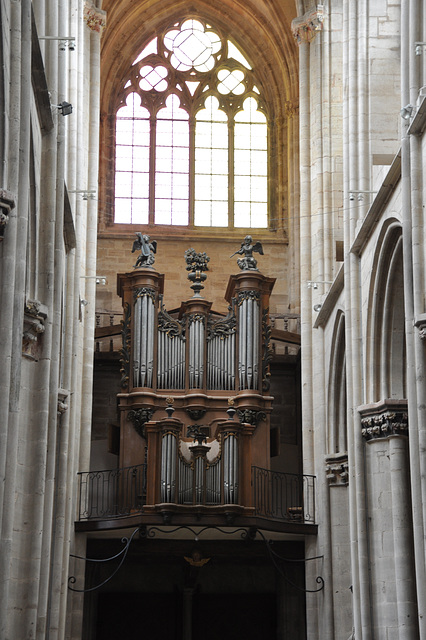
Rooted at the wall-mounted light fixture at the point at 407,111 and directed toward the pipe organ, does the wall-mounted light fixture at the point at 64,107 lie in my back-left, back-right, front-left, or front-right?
front-left

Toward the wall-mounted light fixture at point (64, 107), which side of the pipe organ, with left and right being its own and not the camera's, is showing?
front

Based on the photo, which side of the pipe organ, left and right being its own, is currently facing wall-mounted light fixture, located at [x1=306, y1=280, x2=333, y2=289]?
left

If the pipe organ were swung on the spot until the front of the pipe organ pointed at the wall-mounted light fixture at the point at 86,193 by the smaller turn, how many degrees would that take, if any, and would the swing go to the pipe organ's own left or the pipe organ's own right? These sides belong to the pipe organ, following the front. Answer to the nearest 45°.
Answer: approximately 45° to the pipe organ's own right

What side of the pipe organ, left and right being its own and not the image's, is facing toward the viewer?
front

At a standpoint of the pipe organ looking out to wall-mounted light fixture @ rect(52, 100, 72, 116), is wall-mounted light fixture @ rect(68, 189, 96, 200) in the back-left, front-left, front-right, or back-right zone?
front-right
